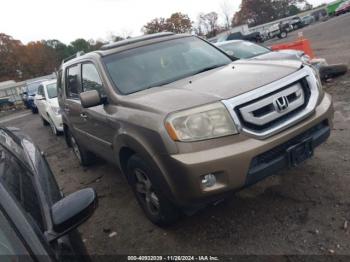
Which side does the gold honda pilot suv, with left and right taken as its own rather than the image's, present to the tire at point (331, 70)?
left

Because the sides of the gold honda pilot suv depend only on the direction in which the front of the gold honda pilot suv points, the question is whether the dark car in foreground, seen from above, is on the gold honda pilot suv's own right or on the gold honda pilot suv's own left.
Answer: on the gold honda pilot suv's own right

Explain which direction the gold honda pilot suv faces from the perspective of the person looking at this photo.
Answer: facing the viewer and to the right of the viewer
